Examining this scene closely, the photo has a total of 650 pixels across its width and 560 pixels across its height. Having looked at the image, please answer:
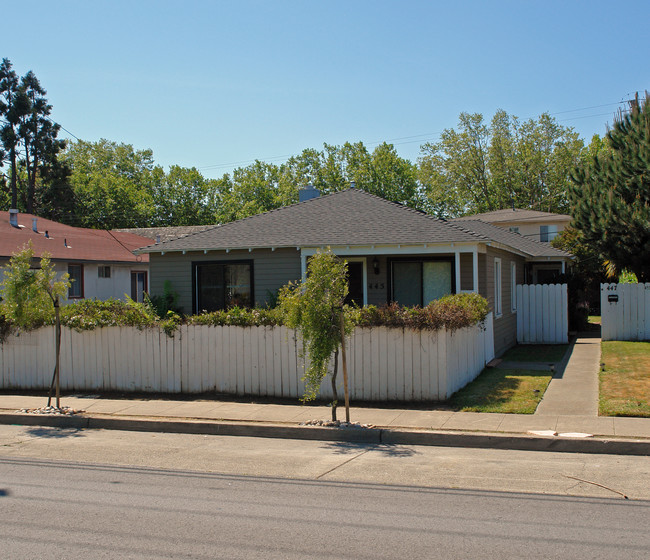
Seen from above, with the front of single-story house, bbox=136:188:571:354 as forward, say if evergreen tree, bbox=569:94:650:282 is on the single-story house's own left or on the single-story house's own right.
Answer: on the single-story house's own left

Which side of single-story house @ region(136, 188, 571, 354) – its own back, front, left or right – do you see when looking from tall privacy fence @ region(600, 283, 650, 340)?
left

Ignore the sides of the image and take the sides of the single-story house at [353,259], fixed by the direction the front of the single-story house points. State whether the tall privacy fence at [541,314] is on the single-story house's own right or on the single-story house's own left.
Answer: on the single-story house's own left

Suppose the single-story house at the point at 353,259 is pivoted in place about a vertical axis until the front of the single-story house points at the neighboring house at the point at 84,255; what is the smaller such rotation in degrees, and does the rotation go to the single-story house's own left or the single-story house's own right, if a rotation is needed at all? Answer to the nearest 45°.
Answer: approximately 135° to the single-story house's own right

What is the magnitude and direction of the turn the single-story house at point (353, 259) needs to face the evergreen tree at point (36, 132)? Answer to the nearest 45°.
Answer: approximately 135° to its right

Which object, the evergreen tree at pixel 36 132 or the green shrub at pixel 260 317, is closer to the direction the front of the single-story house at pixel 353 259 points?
the green shrub

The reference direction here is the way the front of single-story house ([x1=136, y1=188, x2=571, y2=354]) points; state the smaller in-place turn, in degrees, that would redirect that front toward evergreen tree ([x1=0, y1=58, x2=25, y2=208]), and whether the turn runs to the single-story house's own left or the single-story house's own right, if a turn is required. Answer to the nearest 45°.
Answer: approximately 135° to the single-story house's own right

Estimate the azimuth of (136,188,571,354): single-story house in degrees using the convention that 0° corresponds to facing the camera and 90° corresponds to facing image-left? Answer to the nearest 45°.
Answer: approximately 0°

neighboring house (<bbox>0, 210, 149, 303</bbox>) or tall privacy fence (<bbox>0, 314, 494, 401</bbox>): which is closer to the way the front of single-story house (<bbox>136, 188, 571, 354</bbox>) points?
the tall privacy fence

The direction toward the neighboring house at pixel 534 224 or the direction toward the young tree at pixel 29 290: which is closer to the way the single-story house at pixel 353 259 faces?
the young tree

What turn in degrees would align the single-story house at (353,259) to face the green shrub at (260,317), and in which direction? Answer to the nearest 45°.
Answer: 0° — it already faces it
